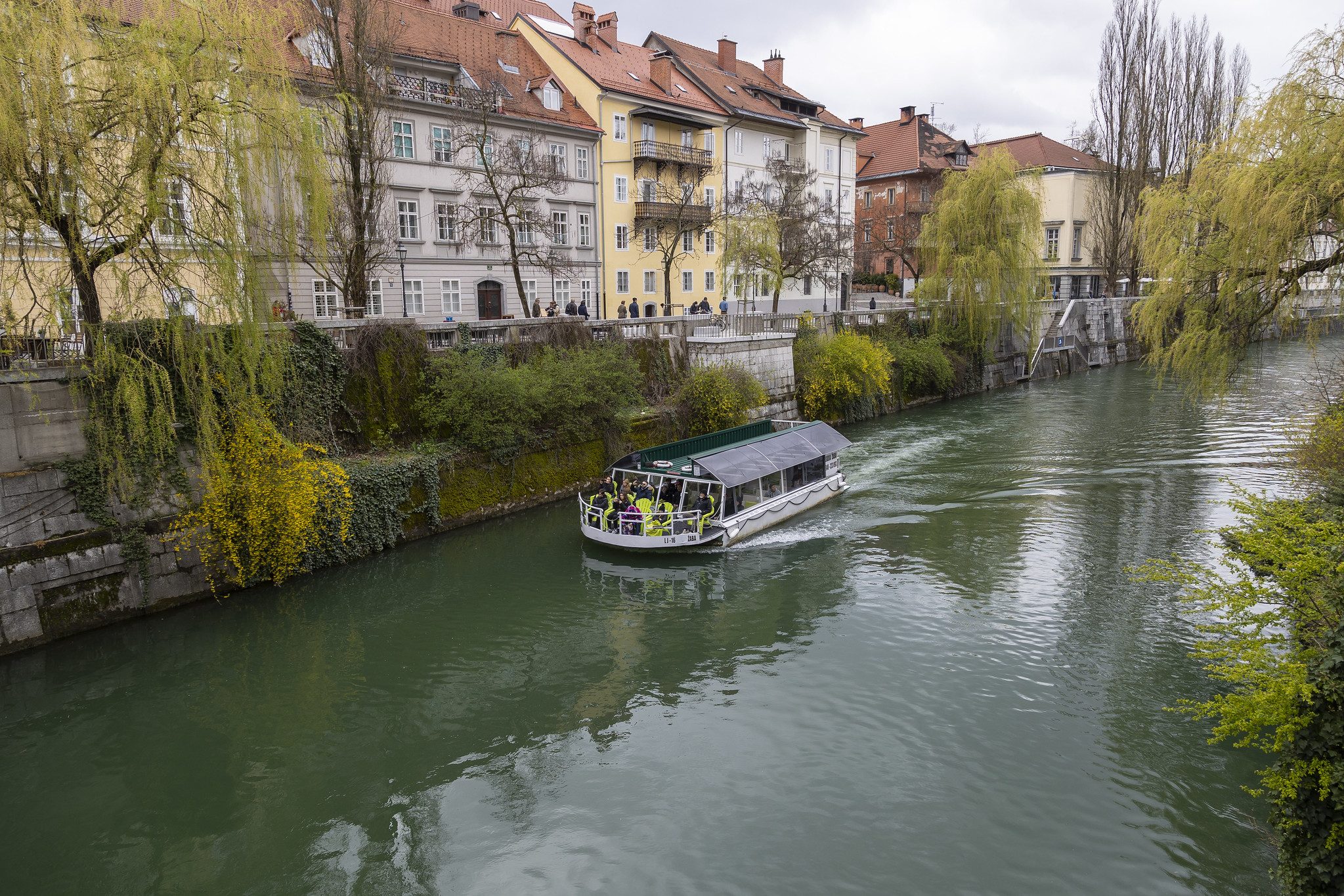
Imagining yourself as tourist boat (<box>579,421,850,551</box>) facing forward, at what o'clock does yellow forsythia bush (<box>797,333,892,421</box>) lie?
The yellow forsythia bush is roughly at 5 o'clock from the tourist boat.

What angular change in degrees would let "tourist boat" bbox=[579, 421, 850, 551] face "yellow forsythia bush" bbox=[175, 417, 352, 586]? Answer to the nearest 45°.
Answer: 0° — it already faces it

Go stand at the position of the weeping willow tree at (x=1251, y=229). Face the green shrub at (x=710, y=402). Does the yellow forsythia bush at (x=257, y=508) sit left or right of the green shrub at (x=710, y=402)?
left

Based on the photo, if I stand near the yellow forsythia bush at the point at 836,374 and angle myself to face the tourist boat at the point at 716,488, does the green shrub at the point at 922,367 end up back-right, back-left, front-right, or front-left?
back-left

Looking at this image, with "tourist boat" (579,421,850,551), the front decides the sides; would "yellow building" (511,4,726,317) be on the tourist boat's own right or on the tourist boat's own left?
on the tourist boat's own right

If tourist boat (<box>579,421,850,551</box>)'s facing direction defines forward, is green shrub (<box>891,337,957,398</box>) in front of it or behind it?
behind

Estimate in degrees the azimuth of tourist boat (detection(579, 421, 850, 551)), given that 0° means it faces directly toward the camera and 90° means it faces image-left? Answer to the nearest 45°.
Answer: approximately 45°

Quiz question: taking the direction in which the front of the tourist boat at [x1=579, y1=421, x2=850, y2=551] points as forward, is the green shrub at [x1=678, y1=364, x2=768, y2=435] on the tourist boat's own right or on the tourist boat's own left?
on the tourist boat's own right
